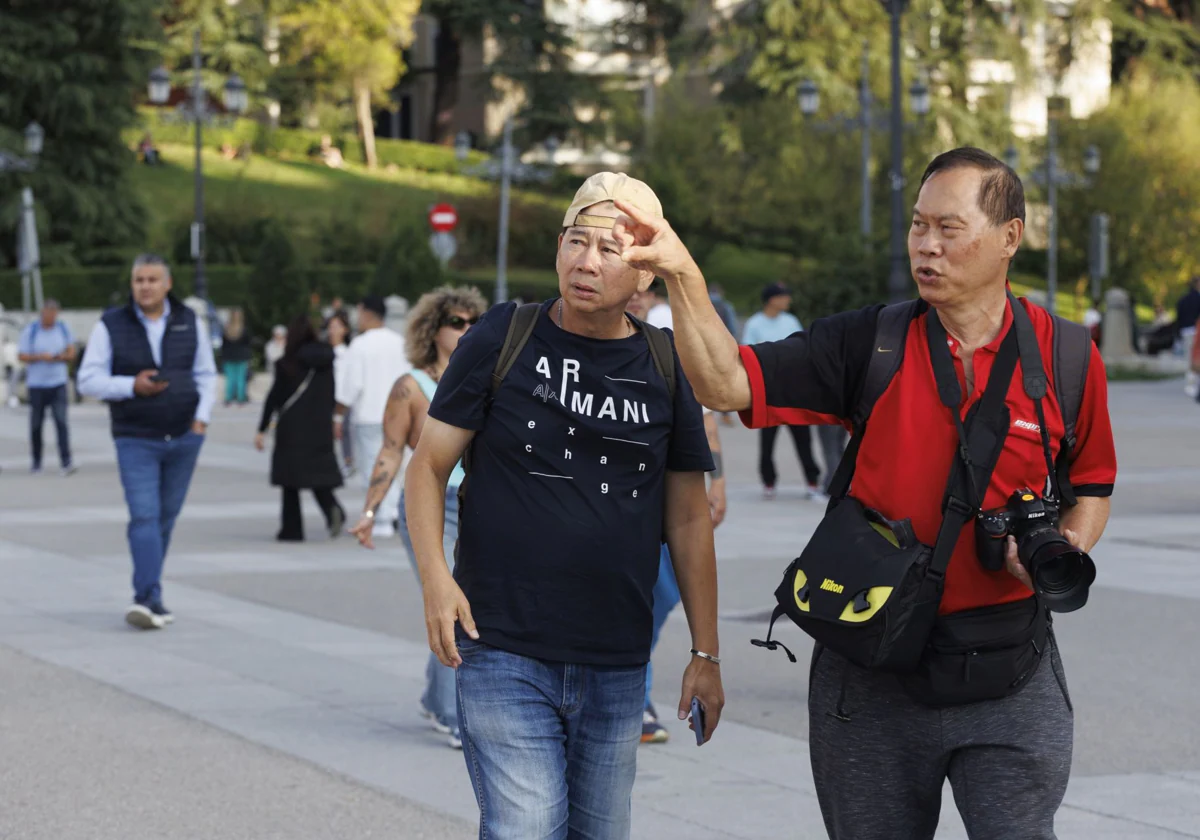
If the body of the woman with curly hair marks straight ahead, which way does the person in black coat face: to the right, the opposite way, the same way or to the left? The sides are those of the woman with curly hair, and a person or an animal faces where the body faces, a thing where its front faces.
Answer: the opposite way

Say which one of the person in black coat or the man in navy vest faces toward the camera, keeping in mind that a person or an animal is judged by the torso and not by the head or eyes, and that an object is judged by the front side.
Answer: the man in navy vest

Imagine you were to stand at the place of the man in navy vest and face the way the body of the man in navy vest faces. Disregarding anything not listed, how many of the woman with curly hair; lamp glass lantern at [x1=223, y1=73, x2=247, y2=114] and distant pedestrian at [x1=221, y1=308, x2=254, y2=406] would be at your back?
2

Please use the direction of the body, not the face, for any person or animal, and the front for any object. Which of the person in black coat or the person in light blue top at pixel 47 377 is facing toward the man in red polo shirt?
the person in light blue top

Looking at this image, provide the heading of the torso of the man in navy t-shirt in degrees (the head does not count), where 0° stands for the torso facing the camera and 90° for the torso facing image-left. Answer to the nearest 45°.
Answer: approximately 0°

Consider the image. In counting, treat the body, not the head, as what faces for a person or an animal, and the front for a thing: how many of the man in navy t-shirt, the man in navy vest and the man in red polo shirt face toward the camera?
3

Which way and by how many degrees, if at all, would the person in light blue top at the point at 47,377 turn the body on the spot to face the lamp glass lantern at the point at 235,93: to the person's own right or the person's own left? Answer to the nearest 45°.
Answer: approximately 180°

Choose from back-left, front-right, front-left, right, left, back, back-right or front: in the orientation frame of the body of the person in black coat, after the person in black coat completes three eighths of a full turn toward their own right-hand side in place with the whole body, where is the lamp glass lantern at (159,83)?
left

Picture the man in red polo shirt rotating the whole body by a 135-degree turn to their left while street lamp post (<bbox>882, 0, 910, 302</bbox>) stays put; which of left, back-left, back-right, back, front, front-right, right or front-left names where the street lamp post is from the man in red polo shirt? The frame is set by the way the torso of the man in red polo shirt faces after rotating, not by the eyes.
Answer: front-left

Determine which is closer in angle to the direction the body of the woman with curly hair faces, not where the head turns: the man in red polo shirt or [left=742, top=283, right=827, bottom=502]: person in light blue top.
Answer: the man in red polo shirt

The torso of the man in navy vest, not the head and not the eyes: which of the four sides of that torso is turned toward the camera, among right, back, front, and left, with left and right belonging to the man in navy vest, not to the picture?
front

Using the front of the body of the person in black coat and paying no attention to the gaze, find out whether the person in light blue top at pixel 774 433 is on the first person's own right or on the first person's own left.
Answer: on the first person's own right

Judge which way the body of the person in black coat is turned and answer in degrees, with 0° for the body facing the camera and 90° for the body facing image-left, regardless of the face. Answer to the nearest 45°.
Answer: approximately 135°

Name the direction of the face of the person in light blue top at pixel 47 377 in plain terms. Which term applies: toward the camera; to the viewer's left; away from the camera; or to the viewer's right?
toward the camera

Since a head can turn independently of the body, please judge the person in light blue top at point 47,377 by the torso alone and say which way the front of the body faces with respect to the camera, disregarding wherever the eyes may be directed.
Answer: toward the camera

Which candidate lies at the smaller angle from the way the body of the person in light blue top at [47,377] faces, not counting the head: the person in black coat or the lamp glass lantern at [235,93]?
the person in black coat

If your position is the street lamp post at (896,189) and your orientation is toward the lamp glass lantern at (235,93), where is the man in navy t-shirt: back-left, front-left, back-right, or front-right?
back-left
